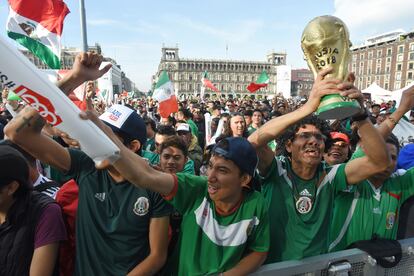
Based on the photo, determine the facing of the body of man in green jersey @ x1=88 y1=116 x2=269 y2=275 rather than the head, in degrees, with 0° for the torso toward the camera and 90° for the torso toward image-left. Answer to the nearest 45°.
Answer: approximately 45°

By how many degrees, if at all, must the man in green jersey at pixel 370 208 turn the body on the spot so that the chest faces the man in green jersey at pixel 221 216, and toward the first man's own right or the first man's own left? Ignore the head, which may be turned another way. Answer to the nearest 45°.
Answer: approximately 45° to the first man's own right

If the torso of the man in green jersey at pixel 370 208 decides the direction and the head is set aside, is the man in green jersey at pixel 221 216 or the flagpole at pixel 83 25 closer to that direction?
the man in green jersey

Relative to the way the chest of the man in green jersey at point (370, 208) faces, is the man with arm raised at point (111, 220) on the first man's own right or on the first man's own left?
on the first man's own right

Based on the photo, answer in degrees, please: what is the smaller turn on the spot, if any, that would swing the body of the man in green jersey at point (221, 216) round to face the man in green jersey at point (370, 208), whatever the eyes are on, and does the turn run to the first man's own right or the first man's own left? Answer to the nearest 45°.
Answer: approximately 135° to the first man's own left
